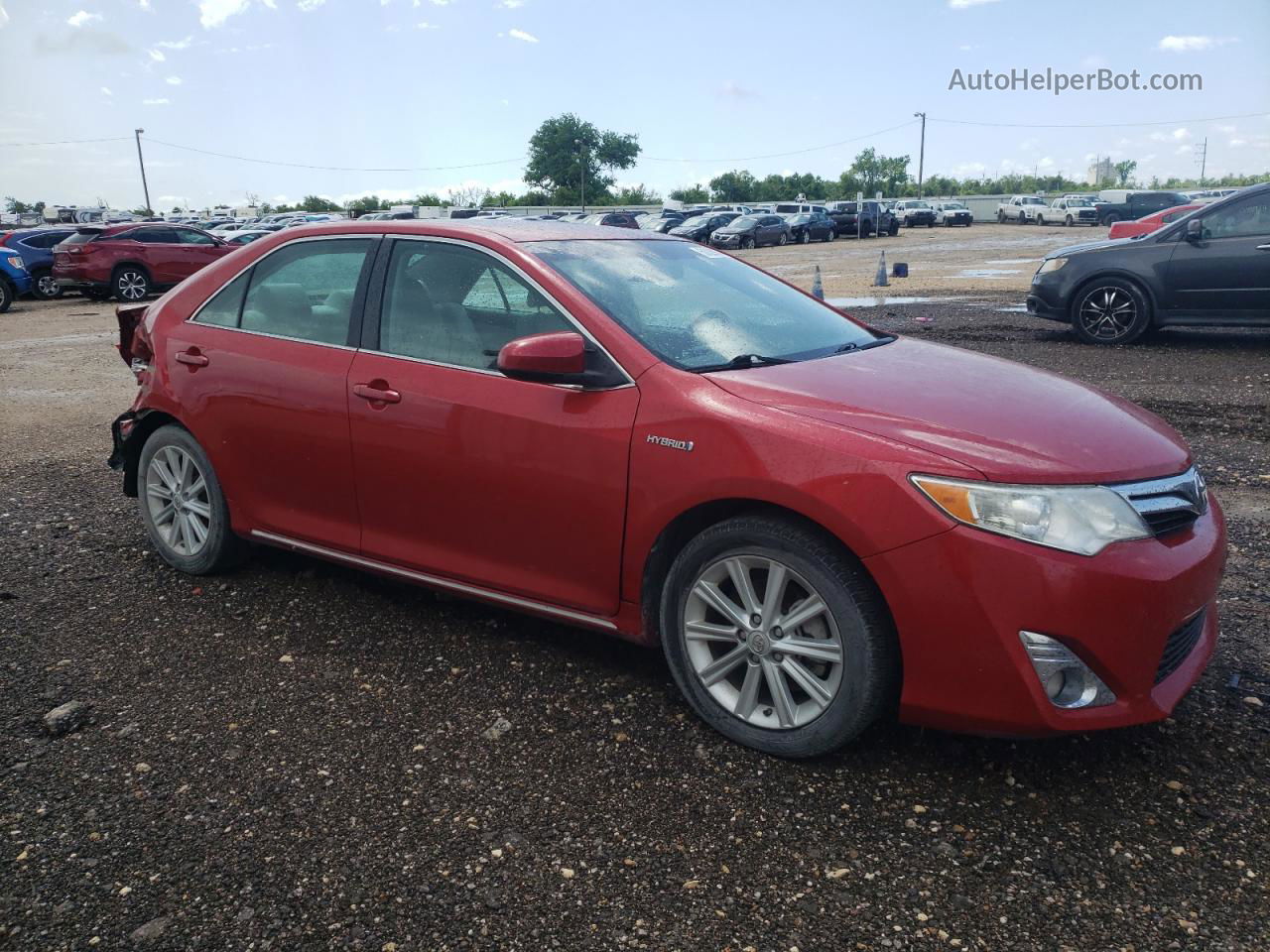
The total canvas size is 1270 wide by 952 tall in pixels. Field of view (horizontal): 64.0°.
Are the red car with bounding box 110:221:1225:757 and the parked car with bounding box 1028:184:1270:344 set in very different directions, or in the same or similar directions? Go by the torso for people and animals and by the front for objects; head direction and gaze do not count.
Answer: very different directions

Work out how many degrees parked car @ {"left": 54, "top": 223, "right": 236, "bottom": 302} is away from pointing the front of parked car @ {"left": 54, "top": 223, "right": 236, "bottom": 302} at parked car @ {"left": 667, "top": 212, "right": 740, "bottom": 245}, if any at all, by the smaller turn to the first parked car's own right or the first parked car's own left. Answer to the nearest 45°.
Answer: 0° — it already faces it

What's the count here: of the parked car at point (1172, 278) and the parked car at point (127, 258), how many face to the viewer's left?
1

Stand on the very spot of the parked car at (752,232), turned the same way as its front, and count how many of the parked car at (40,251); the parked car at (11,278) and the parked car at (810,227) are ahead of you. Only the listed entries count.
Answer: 2

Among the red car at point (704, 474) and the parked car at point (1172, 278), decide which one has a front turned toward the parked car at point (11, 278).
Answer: the parked car at point (1172, 278)

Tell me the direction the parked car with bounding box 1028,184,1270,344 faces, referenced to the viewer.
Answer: facing to the left of the viewer

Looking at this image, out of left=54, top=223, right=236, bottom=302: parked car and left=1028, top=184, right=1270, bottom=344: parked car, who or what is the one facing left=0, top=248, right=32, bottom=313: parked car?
left=1028, top=184, right=1270, bottom=344: parked car
